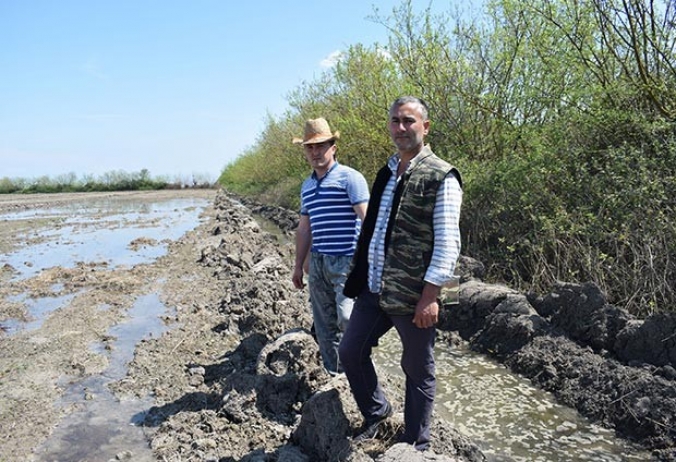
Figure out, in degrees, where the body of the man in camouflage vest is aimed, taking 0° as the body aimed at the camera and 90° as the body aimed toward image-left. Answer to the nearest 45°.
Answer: approximately 45°

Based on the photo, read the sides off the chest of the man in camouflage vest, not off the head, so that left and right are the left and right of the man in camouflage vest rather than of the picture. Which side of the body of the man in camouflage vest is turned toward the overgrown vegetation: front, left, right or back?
back

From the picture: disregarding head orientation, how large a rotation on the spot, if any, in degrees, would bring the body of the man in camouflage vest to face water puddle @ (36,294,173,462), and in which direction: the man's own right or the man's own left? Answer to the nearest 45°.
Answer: approximately 90° to the man's own right

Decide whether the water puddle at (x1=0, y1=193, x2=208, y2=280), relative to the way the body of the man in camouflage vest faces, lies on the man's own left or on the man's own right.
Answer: on the man's own right

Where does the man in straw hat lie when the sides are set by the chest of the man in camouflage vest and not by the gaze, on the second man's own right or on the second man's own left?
on the second man's own right
